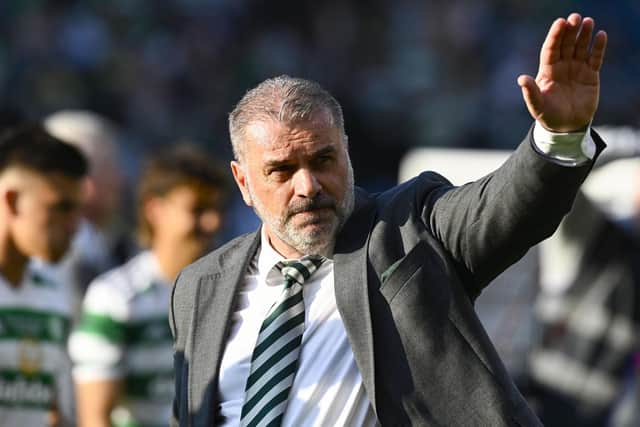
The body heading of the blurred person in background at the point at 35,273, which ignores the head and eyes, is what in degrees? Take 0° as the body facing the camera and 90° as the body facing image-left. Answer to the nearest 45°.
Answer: approximately 315°

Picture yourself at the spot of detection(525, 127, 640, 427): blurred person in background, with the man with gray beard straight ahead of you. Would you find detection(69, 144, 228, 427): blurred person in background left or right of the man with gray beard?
right

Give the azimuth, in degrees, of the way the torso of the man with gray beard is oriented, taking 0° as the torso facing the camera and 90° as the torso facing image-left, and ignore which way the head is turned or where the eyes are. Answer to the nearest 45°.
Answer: approximately 0°

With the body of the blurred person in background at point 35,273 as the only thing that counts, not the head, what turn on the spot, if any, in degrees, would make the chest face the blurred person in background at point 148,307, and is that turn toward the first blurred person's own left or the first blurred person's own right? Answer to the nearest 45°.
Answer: approximately 90° to the first blurred person's own left
